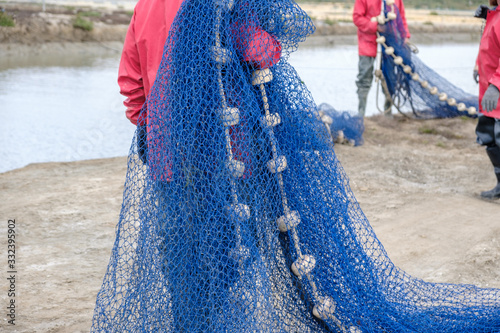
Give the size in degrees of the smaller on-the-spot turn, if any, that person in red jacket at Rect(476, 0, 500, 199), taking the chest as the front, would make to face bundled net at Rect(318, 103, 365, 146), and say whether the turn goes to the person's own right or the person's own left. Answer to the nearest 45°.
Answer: approximately 45° to the person's own right

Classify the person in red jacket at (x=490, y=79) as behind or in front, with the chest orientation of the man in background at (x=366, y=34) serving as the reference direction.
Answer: in front

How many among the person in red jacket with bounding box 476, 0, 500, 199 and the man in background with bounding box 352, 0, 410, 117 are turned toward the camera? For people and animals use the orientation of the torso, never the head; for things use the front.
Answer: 1

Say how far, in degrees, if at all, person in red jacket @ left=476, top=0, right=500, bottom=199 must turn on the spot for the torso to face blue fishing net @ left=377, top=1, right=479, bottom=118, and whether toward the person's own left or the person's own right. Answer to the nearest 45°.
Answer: approximately 90° to the person's own right

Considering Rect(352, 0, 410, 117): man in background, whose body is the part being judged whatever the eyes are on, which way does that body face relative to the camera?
toward the camera

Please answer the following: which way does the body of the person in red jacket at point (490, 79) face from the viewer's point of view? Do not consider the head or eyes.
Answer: to the viewer's left

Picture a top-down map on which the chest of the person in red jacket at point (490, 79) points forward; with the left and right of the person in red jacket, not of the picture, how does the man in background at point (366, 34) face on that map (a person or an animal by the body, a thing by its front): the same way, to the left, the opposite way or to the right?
to the left

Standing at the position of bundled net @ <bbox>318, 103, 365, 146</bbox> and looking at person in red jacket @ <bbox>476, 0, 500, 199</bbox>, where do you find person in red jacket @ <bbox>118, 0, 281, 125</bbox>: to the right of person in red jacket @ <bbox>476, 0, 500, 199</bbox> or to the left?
right

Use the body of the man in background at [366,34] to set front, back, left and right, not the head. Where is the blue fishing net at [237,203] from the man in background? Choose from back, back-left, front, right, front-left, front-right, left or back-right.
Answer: front

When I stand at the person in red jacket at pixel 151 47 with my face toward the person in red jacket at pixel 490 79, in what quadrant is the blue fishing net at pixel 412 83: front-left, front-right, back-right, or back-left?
front-left

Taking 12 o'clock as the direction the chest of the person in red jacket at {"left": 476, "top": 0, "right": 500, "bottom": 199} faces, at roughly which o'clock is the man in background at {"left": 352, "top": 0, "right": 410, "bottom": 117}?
The man in background is roughly at 2 o'clock from the person in red jacket.
